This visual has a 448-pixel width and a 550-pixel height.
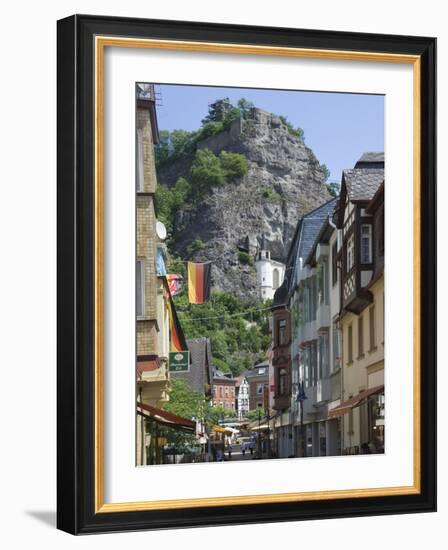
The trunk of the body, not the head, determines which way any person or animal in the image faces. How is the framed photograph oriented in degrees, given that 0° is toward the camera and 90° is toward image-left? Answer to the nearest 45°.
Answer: approximately 315°
